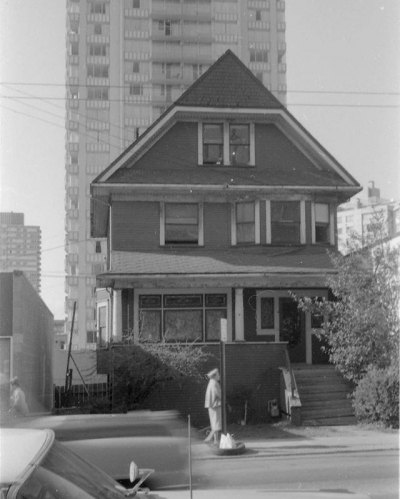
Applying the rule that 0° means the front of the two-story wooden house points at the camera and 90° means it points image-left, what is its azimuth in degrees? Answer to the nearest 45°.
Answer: approximately 0°

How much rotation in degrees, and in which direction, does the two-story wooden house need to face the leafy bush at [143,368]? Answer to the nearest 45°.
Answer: approximately 45° to its right

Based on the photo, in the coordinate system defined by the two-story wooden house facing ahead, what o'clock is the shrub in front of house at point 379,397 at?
The shrub in front of house is roughly at 11 o'clock from the two-story wooden house.

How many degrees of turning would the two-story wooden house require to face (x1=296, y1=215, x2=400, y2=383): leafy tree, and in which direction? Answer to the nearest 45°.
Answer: approximately 45° to its left

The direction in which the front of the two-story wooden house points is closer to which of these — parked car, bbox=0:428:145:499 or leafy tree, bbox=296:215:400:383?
the parked car

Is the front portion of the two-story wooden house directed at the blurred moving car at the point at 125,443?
yes

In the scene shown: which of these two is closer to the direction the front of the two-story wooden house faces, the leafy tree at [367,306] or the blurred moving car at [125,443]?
the blurred moving car
